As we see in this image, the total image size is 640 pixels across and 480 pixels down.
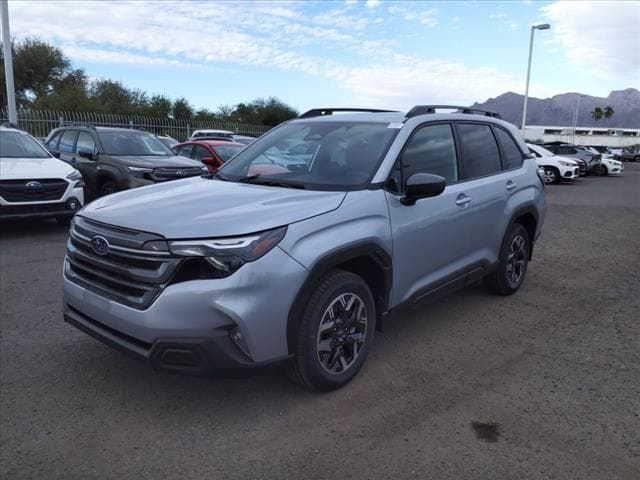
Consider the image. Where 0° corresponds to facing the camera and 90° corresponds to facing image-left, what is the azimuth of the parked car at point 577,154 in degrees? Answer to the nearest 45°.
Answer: approximately 315°

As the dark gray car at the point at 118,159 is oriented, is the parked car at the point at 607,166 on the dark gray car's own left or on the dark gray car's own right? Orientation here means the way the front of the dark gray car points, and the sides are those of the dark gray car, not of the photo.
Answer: on the dark gray car's own left

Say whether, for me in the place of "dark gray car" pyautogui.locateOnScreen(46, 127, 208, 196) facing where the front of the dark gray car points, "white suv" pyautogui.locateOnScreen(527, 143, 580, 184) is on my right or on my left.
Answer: on my left

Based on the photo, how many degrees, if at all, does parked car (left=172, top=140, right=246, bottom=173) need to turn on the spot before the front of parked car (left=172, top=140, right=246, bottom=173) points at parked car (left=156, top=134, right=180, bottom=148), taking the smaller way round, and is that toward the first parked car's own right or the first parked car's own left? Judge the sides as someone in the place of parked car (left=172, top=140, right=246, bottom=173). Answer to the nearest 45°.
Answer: approximately 135° to the first parked car's own left

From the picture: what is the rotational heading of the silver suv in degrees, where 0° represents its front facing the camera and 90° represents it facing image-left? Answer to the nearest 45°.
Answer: approximately 45°

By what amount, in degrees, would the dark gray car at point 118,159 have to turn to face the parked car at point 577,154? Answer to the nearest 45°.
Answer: approximately 90° to its left

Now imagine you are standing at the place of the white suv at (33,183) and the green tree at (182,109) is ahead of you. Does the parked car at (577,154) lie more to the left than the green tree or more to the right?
right

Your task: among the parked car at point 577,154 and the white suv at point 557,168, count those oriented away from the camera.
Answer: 0
